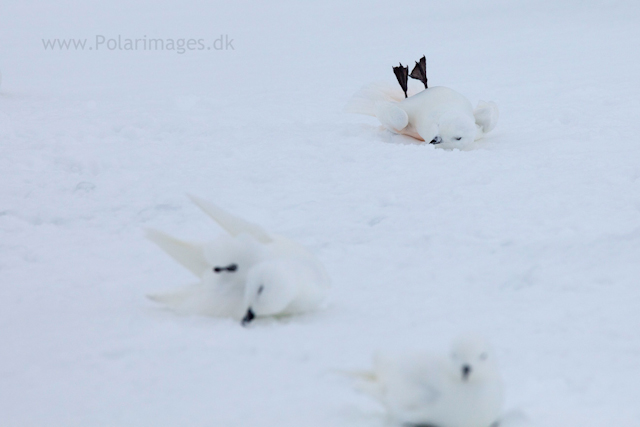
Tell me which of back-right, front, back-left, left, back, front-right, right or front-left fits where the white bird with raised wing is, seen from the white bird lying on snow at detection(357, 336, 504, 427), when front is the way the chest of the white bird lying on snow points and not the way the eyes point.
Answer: back-left

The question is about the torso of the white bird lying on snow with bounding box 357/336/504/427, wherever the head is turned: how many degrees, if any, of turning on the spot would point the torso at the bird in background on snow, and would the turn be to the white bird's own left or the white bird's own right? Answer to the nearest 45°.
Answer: approximately 90° to the white bird's own left

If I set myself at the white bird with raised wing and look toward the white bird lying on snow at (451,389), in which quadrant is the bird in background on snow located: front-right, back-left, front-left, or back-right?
back-left

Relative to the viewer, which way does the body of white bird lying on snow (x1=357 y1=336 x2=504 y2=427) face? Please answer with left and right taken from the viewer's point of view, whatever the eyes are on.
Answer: facing to the right of the viewer
